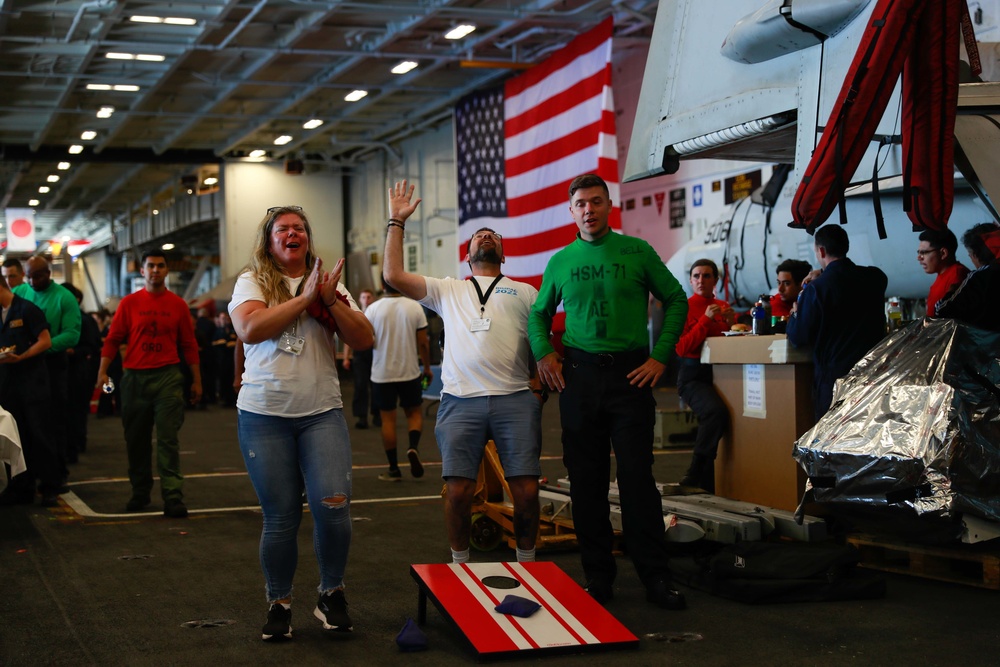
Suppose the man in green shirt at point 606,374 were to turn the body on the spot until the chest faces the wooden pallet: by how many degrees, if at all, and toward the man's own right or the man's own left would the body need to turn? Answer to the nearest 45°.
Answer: approximately 90° to the man's own left

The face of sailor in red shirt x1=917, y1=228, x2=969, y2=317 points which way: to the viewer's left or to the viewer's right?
to the viewer's left

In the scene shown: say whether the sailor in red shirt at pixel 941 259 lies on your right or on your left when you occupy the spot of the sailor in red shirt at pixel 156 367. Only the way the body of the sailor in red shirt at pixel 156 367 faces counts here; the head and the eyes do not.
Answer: on your left

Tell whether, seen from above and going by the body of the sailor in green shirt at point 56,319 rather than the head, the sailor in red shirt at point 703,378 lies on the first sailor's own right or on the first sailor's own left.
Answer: on the first sailor's own left

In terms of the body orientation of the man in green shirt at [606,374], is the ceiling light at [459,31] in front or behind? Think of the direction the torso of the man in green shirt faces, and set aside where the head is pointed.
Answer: behind

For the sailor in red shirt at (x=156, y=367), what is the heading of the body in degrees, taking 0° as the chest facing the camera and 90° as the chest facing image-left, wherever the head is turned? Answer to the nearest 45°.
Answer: approximately 0°

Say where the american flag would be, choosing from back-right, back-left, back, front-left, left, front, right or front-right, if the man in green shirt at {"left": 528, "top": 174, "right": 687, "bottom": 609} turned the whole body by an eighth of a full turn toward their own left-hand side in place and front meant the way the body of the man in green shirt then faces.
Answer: back-left

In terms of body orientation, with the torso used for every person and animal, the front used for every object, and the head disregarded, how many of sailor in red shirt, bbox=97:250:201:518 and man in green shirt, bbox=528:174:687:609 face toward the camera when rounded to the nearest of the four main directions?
2

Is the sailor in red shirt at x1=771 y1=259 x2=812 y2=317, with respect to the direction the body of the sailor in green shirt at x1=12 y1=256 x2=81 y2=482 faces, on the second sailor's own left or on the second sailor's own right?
on the second sailor's own left
